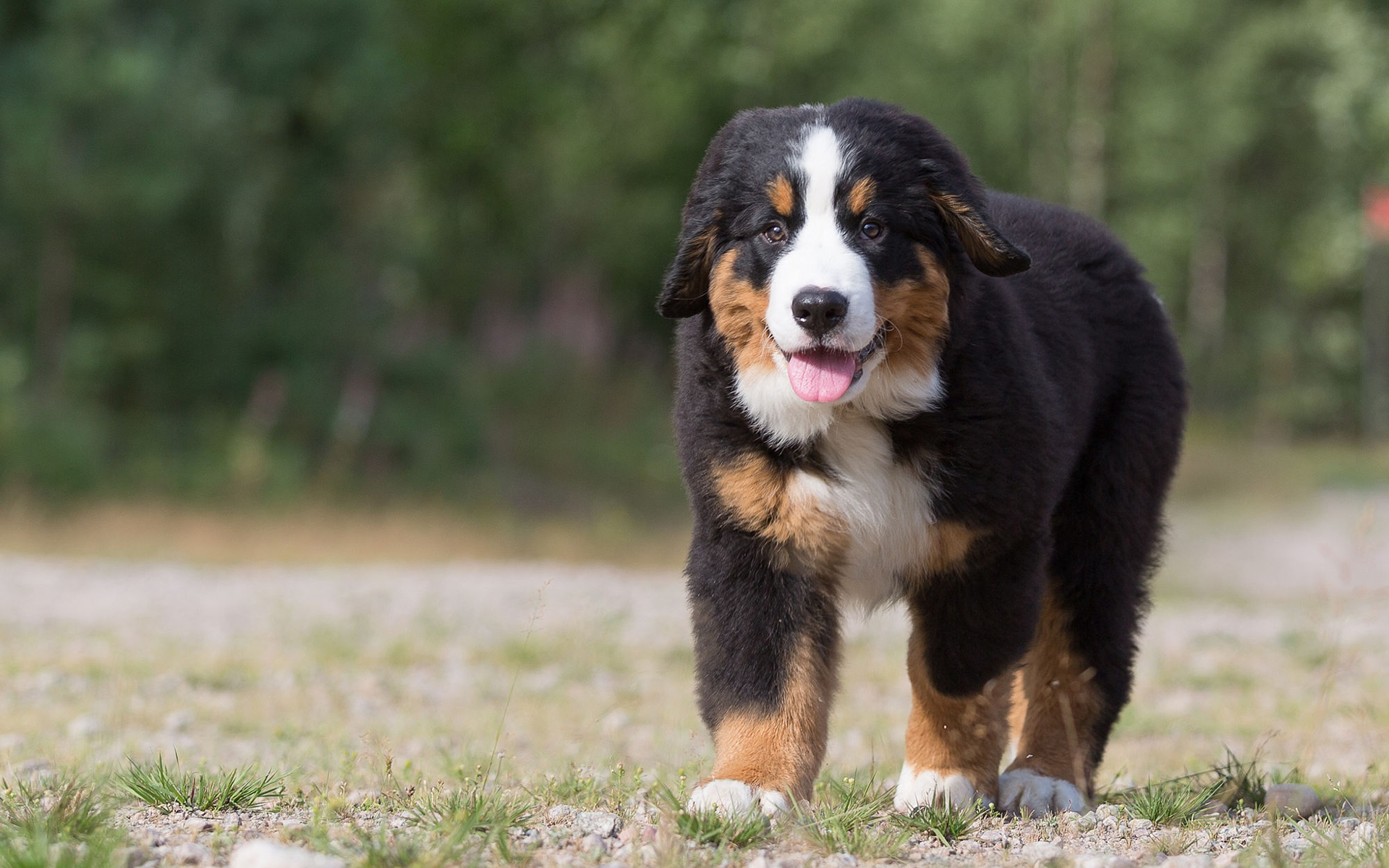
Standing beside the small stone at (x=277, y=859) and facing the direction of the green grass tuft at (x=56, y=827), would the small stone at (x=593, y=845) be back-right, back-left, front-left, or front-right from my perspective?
back-right

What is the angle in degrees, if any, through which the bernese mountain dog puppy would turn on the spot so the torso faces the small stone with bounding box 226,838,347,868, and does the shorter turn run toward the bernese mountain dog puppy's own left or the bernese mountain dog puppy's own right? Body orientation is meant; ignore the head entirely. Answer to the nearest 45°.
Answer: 0° — it already faces it

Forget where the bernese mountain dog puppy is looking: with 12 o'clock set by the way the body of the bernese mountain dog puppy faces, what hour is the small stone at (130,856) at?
The small stone is roughly at 12 o'clock from the bernese mountain dog puppy.

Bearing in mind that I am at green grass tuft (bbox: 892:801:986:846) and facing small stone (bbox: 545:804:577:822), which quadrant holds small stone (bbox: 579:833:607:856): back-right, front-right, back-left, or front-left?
front-left

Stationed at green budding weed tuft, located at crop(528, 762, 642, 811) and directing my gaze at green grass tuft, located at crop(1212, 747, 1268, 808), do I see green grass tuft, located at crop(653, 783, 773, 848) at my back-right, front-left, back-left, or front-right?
front-right

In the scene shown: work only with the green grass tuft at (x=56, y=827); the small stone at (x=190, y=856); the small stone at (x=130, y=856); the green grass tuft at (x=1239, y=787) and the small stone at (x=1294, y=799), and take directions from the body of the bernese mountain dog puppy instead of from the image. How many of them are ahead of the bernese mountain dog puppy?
3

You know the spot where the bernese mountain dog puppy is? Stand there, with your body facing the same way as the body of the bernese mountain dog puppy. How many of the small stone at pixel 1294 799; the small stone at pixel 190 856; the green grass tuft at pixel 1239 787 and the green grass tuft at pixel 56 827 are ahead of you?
2

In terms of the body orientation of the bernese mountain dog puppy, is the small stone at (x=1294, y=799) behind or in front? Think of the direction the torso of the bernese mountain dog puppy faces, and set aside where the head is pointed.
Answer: behind

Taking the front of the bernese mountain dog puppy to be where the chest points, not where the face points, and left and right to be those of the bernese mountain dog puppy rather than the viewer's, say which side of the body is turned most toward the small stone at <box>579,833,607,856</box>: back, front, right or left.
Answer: front

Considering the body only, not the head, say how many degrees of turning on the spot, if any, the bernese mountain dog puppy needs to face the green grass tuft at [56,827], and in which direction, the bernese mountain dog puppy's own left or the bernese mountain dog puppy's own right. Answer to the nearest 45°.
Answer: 0° — it already faces it
